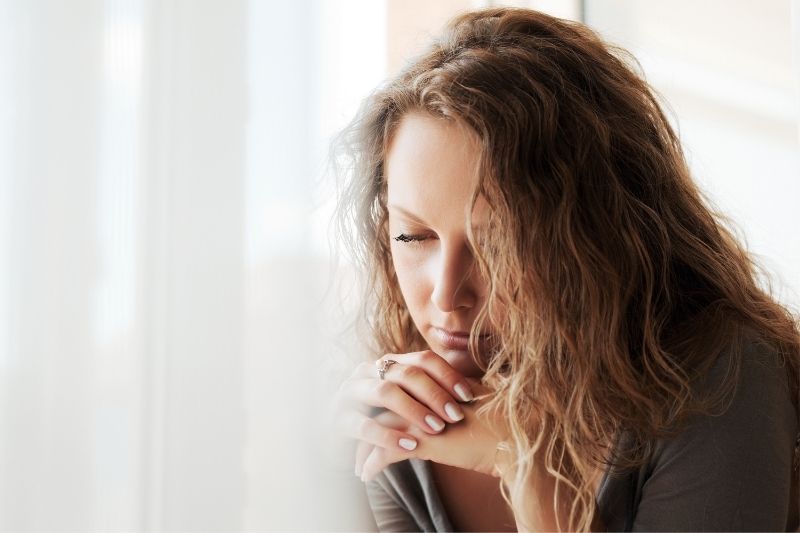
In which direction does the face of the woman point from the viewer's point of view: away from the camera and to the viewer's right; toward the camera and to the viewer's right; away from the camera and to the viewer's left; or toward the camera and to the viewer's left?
toward the camera and to the viewer's left

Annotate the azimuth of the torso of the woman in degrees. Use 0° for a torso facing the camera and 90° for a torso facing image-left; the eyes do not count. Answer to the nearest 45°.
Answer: approximately 45°
